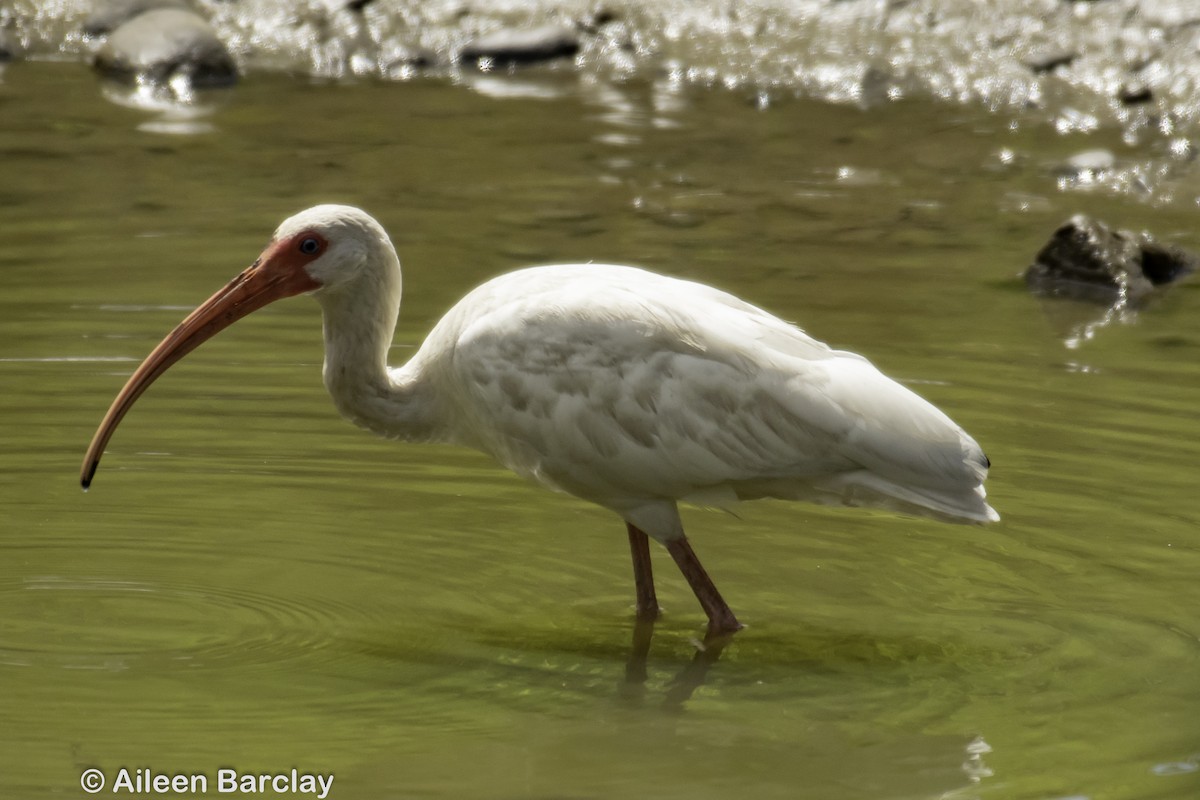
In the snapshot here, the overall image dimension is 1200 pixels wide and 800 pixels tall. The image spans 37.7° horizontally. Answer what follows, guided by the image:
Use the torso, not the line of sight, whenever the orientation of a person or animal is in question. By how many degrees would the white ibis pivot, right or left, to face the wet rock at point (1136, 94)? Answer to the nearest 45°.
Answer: approximately 135° to its right

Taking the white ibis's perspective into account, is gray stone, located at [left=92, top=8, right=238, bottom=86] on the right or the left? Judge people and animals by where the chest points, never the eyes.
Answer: on its right

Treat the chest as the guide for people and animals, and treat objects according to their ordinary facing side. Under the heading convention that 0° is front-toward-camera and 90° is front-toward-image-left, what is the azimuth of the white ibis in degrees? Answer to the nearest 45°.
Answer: approximately 90°

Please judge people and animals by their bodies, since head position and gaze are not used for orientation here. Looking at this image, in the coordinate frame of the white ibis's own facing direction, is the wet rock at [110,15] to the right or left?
on its right
